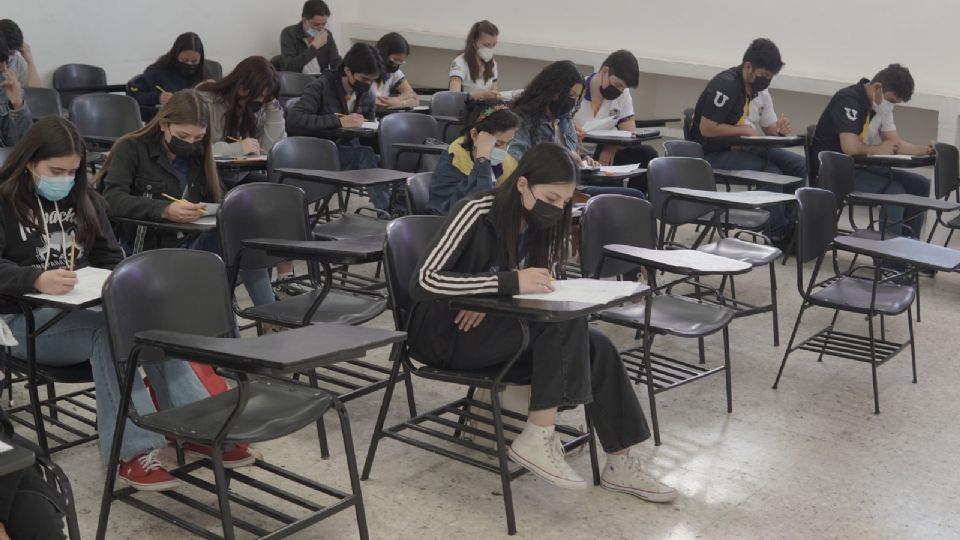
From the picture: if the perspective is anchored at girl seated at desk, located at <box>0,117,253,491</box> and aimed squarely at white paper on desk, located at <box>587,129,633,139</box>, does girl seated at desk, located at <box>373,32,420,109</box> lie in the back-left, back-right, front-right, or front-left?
front-left

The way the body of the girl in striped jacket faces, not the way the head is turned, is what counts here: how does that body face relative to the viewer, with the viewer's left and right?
facing the viewer and to the right of the viewer

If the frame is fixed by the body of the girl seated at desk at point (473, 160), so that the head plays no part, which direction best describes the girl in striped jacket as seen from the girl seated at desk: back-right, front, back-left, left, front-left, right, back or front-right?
front-right

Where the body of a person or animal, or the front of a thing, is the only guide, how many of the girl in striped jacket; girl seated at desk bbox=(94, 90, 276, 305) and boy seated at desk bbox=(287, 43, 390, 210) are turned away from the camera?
0

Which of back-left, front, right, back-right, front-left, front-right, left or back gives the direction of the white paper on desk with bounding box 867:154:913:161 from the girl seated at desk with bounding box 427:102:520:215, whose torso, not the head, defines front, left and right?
left

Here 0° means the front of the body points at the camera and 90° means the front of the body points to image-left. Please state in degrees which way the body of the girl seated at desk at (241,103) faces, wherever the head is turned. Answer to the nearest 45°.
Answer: approximately 315°

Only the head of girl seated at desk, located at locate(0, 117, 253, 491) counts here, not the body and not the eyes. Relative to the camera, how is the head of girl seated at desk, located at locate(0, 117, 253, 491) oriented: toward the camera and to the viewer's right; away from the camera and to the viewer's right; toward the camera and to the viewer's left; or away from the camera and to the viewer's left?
toward the camera and to the viewer's right

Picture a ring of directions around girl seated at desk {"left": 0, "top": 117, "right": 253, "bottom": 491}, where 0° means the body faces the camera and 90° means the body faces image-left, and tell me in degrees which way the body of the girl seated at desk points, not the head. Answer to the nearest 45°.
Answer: approximately 315°

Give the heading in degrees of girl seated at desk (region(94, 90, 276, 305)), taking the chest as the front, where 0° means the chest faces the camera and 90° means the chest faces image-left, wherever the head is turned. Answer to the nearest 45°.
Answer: approximately 315°
